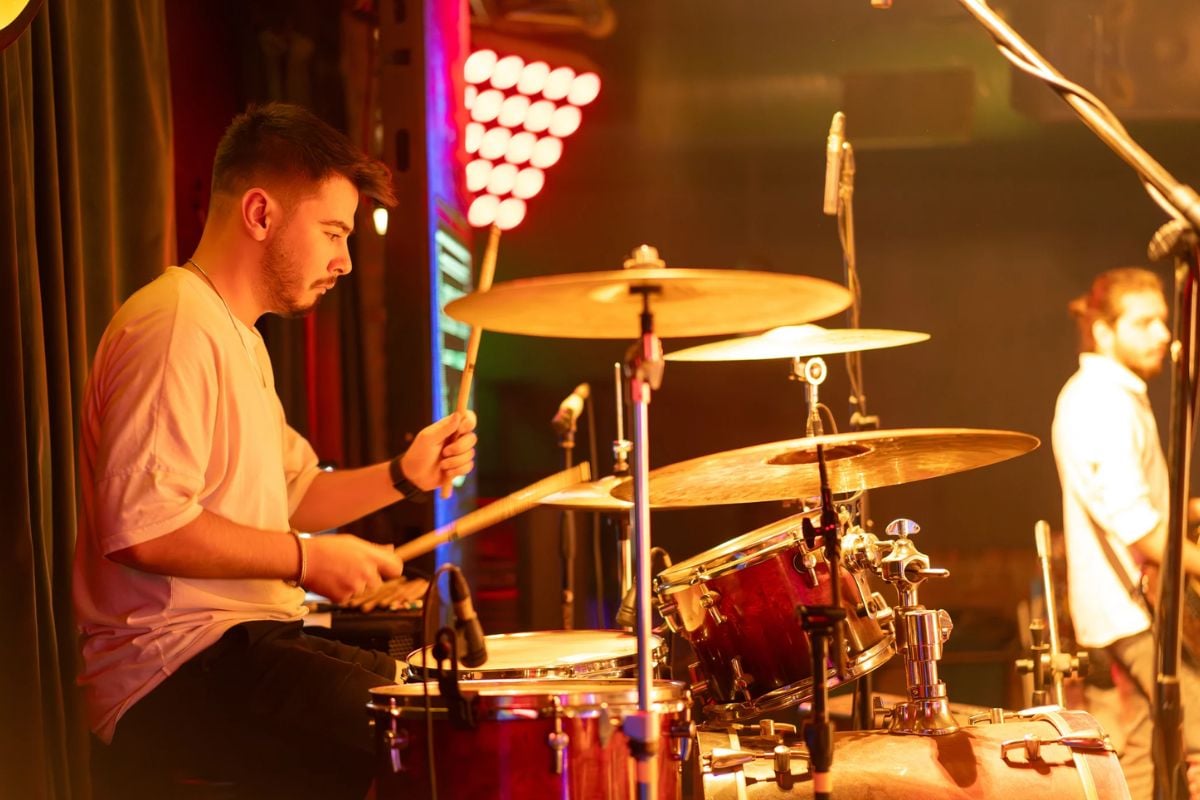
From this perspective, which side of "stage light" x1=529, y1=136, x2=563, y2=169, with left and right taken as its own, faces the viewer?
front

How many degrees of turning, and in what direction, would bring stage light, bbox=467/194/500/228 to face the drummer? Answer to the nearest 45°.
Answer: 0° — it already faces them

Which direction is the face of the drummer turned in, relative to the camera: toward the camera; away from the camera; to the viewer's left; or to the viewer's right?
to the viewer's right

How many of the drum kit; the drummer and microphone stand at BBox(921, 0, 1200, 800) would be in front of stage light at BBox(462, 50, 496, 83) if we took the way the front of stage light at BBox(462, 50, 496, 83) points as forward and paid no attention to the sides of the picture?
3

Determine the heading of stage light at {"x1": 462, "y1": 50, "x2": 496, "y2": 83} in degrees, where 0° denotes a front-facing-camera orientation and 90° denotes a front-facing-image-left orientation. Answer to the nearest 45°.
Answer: approximately 0°

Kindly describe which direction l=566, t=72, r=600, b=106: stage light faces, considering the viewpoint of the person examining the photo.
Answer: facing the viewer

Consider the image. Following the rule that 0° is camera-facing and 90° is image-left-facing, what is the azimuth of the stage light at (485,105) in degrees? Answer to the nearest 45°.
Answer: approximately 0°

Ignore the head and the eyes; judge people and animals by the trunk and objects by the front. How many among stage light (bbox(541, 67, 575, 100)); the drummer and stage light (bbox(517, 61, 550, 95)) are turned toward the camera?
2

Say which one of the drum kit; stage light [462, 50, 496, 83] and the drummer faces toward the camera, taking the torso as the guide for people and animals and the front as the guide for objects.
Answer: the stage light

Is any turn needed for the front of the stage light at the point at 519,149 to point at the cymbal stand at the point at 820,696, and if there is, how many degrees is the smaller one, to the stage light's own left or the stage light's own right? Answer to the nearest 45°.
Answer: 0° — it already faces it
